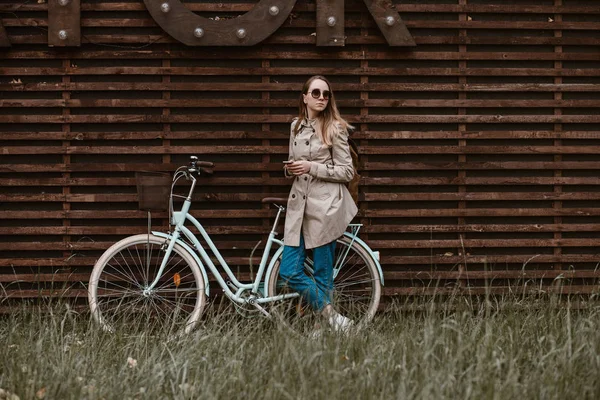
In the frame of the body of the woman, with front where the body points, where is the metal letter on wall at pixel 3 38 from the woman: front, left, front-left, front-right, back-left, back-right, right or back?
front-right

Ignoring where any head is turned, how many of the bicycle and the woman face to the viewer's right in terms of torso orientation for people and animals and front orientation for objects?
0

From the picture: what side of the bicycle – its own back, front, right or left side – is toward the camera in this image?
left

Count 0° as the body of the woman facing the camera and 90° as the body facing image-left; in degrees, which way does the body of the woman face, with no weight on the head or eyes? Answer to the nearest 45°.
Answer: approximately 45°

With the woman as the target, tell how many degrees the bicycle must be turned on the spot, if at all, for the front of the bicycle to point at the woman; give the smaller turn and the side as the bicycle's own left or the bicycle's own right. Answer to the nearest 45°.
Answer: approximately 180°
